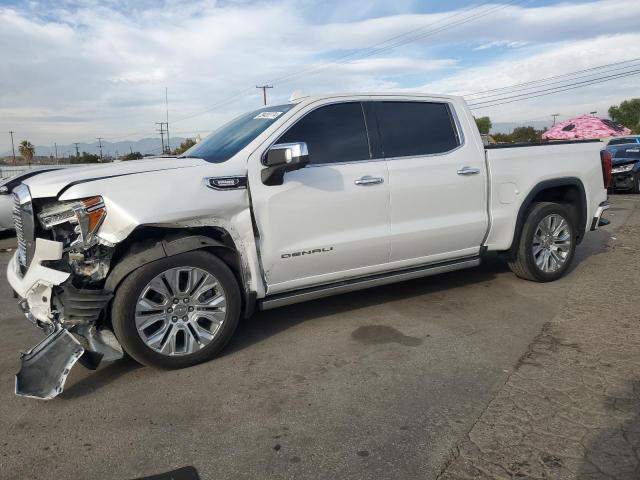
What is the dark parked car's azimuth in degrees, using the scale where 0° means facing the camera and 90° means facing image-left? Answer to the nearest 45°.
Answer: approximately 45°

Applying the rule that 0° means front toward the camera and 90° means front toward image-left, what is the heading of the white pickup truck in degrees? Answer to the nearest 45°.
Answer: approximately 45°

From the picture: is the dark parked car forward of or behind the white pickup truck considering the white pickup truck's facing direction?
behind
